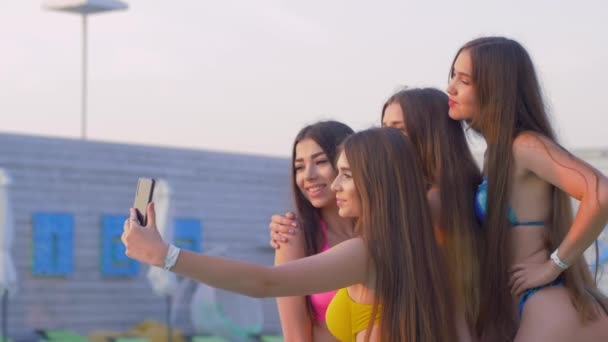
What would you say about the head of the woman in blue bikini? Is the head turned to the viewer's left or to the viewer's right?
to the viewer's left

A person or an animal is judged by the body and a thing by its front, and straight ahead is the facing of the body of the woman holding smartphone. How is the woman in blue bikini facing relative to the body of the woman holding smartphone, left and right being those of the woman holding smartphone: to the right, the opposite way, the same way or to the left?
the same way

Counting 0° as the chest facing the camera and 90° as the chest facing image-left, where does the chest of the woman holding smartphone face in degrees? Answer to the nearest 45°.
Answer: approximately 90°
